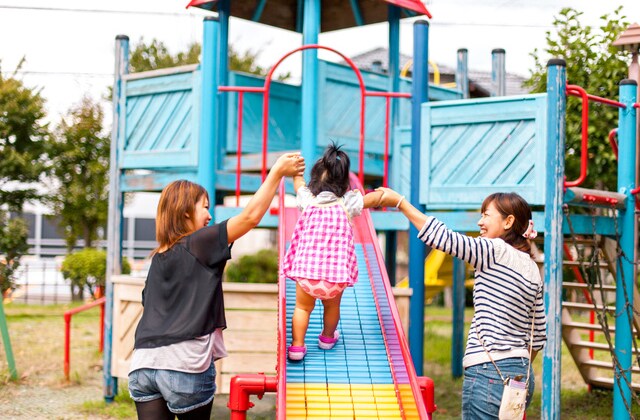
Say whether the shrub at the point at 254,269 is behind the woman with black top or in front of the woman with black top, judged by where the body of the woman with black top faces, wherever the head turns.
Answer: in front

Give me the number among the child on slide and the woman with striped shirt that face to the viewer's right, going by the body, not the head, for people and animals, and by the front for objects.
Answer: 0

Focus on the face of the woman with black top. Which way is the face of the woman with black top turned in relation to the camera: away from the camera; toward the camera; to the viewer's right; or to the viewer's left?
to the viewer's right

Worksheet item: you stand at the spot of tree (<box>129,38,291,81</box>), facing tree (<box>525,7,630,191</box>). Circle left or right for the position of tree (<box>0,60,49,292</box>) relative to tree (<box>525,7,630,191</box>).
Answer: right

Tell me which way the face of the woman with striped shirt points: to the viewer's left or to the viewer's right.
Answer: to the viewer's left

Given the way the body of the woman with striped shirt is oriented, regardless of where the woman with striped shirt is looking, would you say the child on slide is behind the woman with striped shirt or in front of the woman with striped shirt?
in front

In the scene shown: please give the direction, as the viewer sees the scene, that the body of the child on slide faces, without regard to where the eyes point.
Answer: away from the camera

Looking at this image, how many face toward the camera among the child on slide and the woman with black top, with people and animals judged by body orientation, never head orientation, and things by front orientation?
0

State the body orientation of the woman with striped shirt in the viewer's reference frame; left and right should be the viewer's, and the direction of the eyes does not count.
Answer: facing away from the viewer and to the left of the viewer

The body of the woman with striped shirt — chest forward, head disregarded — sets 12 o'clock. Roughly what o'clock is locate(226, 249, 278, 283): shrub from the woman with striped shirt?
The shrub is roughly at 1 o'clock from the woman with striped shirt.

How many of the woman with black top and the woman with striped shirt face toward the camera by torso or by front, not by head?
0

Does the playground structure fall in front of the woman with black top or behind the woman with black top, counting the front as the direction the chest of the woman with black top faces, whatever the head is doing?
in front

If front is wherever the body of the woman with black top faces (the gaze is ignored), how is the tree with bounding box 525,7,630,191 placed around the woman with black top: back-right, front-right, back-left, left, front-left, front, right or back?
front

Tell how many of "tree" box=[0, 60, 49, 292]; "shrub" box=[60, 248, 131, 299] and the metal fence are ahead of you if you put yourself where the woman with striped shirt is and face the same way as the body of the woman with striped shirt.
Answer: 3

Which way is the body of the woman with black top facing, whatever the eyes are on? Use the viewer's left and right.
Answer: facing away from the viewer and to the right of the viewer
